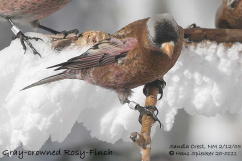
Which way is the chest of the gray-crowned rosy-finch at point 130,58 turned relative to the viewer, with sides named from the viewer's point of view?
facing the viewer and to the right of the viewer
